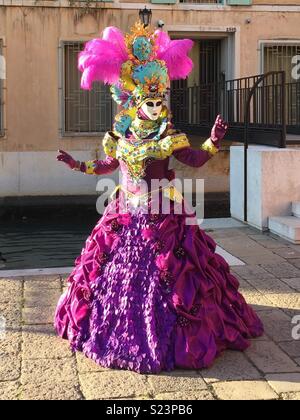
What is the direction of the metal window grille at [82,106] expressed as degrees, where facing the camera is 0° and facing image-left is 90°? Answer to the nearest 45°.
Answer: approximately 0°

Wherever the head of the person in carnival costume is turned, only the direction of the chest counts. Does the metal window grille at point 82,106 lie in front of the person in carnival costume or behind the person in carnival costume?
behind

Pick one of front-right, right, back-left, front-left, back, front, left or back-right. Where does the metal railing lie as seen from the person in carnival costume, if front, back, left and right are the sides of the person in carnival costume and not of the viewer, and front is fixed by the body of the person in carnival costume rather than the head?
back

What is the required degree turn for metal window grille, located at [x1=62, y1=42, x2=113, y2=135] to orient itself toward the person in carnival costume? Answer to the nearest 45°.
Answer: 0° — it already faces them

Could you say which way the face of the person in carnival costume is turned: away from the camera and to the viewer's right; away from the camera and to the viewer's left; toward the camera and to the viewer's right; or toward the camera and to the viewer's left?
toward the camera and to the viewer's right

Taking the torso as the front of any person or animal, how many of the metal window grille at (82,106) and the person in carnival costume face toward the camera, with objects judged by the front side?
2
